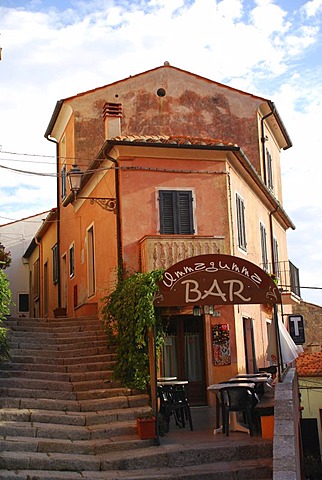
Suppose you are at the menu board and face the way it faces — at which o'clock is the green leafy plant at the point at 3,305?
The green leafy plant is roughly at 2 o'clock from the menu board.

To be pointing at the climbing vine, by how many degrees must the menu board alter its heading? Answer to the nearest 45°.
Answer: approximately 45° to its right

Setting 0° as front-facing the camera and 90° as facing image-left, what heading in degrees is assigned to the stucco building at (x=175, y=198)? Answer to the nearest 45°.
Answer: approximately 0°

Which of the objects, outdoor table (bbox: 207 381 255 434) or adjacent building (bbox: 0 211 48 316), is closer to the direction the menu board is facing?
the outdoor table

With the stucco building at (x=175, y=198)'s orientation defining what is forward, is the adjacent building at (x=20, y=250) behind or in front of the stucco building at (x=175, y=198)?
behind

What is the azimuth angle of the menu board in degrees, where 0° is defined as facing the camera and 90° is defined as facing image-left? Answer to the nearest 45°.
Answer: approximately 0°

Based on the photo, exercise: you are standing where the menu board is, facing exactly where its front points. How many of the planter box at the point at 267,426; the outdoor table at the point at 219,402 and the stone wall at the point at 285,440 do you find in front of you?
3

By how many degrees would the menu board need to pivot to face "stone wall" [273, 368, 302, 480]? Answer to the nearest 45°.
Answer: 0° — it already faces it
